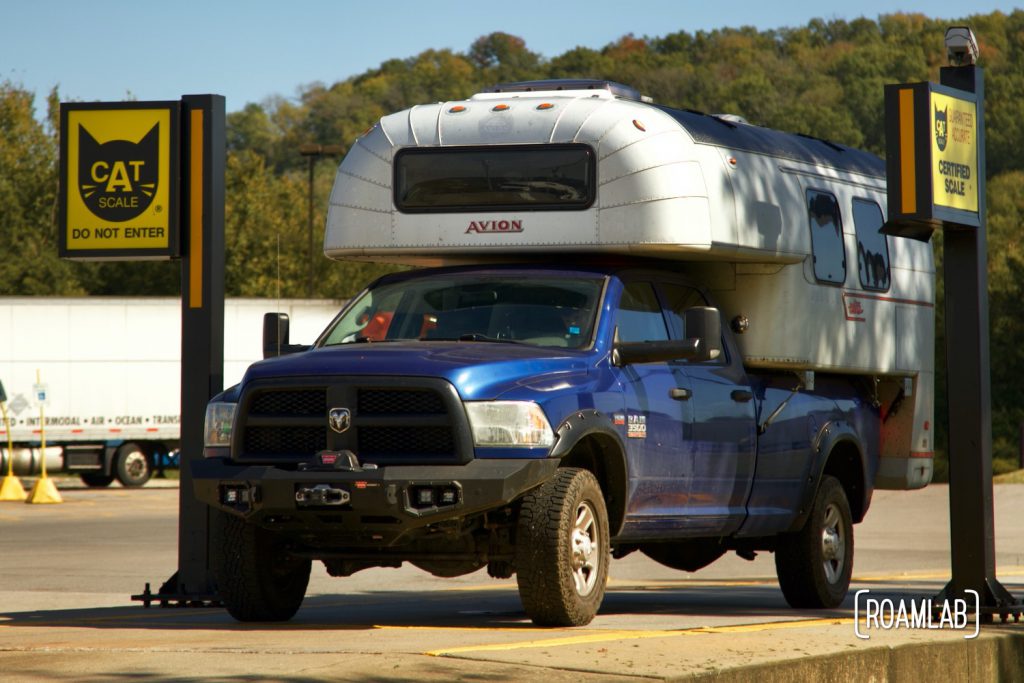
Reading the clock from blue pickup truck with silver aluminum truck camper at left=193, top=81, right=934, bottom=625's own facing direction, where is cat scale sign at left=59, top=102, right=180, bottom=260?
The cat scale sign is roughly at 2 o'clock from the blue pickup truck with silver aluminum truck camper.

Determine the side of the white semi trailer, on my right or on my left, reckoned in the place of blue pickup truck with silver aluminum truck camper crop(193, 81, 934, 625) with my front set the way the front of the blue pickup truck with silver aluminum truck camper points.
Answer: on my right

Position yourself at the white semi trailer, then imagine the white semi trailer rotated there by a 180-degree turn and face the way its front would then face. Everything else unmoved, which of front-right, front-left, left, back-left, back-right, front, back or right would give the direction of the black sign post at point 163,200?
right

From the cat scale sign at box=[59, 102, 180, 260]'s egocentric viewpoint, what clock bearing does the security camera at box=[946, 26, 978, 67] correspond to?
The security camera is roughly at 10 o'clock from the cat scale sign.

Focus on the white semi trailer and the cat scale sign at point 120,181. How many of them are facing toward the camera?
1

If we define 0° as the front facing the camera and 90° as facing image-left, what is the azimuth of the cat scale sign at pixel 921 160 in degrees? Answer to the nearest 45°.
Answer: approximately 315°

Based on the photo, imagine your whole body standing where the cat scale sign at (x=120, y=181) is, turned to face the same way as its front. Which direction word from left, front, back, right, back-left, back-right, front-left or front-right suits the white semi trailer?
back

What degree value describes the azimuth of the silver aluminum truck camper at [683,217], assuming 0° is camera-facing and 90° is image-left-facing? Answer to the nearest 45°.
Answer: approximately 45°

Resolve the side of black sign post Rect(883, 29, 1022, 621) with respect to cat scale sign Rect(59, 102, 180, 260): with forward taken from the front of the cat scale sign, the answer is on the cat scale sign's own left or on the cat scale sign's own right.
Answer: on the cat scale sign's own left

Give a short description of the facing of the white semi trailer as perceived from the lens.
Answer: facing to the left of the viewer
